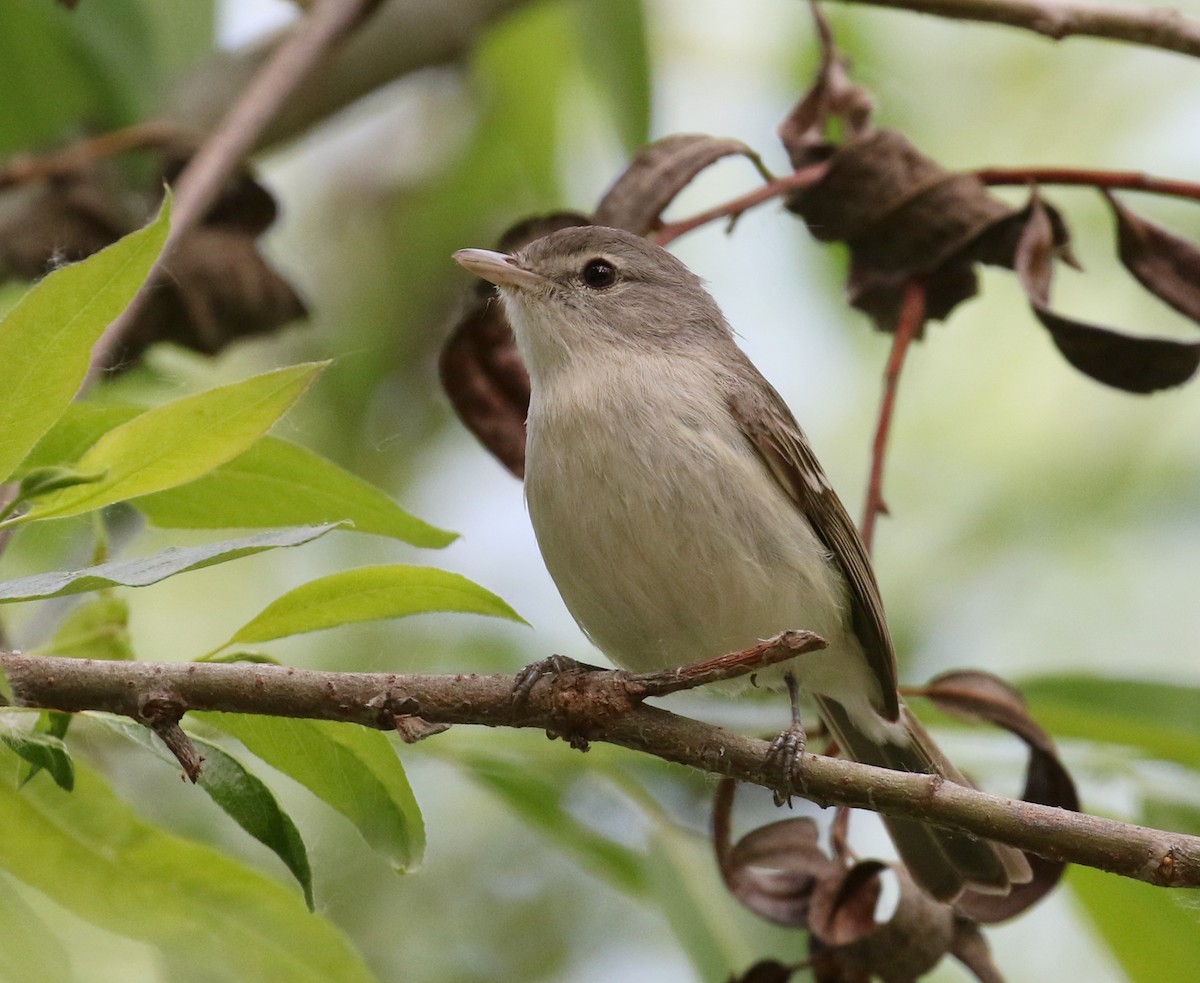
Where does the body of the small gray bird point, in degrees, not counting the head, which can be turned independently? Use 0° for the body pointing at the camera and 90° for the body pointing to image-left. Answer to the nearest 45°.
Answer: approximately 45°

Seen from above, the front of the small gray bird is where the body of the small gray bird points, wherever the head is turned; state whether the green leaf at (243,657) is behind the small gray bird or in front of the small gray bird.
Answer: in front

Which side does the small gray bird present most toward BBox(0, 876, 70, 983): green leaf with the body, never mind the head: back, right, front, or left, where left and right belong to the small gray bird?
front

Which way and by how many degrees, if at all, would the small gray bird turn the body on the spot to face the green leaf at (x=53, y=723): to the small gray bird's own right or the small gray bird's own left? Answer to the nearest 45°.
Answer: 0° — it already faces it

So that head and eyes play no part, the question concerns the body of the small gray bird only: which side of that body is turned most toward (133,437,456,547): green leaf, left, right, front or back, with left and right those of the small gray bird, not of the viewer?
front

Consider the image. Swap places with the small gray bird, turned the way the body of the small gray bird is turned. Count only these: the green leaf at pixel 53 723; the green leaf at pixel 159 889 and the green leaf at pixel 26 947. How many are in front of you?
3
